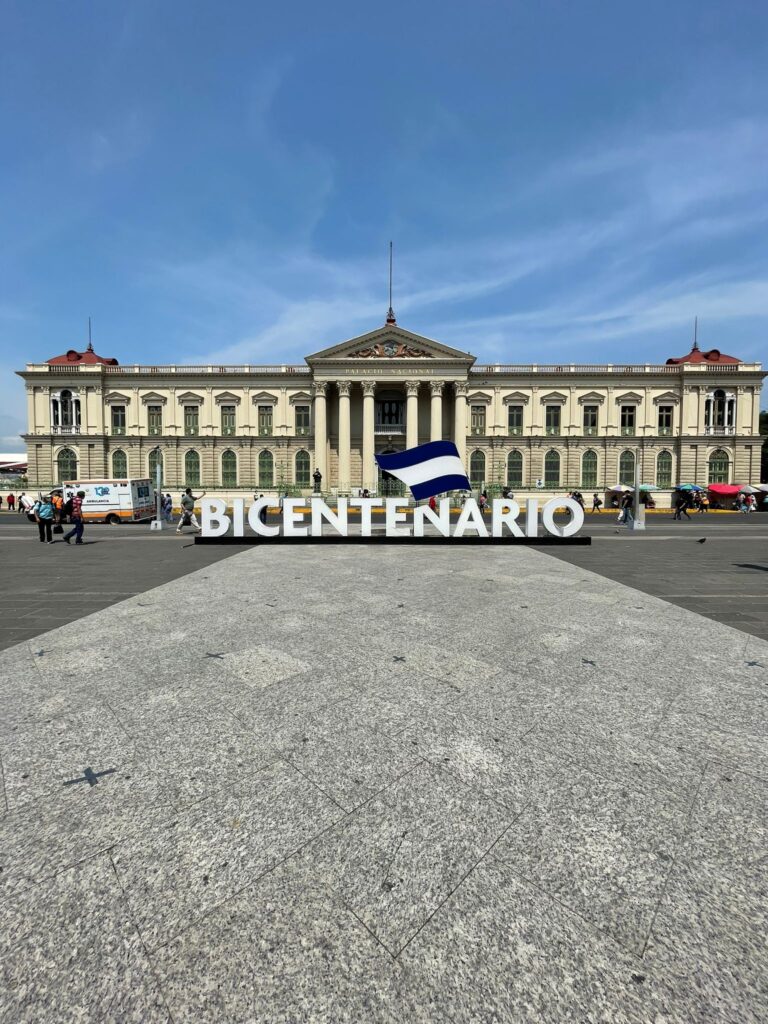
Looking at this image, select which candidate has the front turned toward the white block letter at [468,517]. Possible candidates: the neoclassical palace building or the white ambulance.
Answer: the neoclassical palace building

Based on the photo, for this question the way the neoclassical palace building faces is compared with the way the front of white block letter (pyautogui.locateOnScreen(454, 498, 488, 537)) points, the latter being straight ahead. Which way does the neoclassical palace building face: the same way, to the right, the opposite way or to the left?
the same way

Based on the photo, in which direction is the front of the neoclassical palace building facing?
toward the camera

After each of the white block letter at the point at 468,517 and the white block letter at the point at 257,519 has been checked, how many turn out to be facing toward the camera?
2

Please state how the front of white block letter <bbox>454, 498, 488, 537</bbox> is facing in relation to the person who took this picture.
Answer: facing the viewer

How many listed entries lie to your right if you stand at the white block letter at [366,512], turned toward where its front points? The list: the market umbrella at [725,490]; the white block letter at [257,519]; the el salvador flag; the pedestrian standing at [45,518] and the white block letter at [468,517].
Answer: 2

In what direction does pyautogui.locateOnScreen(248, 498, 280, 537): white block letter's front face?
toward the camera

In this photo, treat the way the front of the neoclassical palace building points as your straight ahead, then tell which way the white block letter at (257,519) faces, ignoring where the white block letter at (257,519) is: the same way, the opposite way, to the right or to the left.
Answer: the same way

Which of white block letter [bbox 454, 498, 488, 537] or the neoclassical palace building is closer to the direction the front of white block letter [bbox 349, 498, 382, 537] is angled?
the white block letter

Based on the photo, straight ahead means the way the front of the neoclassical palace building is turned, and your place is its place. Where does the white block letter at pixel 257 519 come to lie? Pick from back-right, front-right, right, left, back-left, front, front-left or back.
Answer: front

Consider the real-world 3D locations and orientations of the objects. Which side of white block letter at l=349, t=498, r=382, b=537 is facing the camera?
front

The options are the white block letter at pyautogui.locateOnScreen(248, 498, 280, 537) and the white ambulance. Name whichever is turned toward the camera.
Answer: the white block letter

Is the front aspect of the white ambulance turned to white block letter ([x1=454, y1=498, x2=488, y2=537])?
no

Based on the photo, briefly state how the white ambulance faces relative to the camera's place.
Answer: facing away from the viewer and to the left of the viewer

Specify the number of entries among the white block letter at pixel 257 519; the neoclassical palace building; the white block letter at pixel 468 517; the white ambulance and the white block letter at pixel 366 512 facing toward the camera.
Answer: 4

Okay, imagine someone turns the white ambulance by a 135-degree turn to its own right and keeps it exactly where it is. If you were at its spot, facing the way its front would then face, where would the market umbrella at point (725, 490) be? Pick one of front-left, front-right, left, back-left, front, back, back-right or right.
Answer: front

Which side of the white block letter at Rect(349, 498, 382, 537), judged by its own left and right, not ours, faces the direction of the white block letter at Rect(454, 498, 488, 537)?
left

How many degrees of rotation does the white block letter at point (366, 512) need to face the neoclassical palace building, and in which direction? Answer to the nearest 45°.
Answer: approximately 180°
